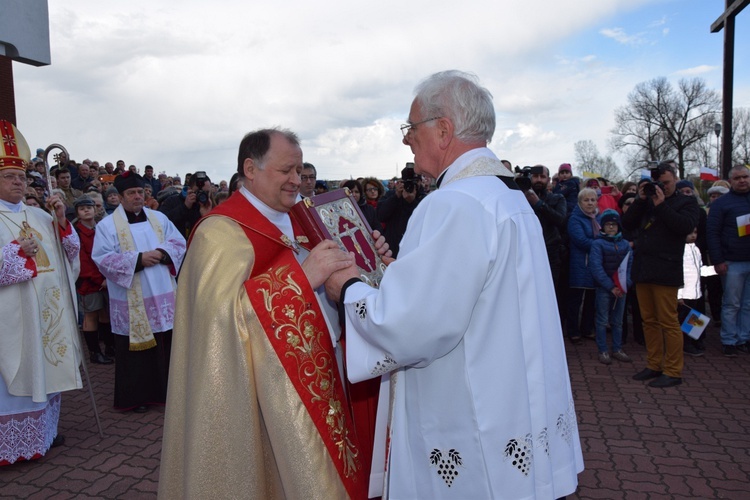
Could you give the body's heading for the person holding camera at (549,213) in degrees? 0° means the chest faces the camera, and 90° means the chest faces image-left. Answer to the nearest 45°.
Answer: approximately 45°

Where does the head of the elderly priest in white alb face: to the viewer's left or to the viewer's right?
to the viewer's left

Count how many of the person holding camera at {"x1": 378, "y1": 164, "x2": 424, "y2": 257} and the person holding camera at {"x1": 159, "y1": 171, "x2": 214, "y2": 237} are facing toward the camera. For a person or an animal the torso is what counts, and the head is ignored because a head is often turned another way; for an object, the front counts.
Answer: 2

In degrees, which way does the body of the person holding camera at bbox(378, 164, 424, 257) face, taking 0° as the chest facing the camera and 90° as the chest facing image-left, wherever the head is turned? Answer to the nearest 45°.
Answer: approximately 0°

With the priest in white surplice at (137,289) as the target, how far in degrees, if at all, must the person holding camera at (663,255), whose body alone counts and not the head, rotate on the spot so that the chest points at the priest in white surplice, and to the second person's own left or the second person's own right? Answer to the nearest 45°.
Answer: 0° — they already face them

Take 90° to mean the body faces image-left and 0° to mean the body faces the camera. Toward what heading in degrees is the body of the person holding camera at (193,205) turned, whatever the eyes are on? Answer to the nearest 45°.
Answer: approximately 0°

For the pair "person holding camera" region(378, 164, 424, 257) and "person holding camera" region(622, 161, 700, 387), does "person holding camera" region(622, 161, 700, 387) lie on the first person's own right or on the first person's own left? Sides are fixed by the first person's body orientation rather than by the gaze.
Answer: on the first person's own left
